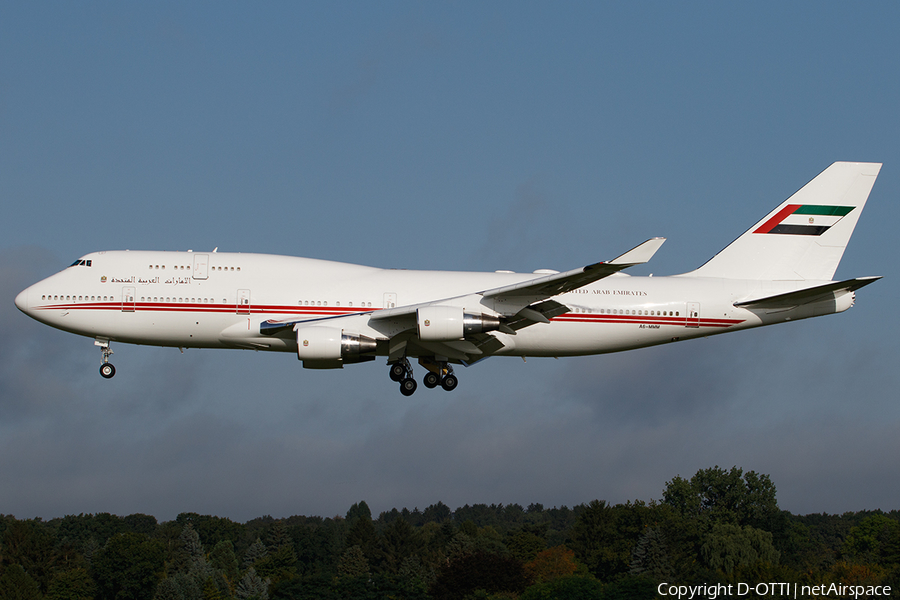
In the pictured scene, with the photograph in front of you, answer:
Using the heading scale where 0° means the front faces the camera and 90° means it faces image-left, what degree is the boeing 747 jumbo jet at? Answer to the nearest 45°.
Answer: approximately 90°
